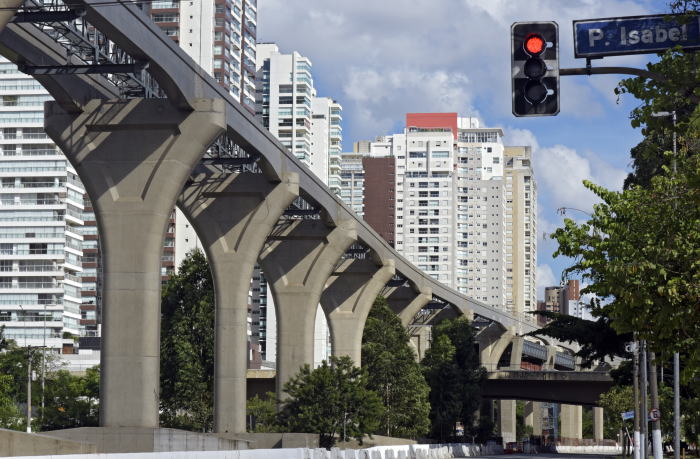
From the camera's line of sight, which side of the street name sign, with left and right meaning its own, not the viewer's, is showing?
front

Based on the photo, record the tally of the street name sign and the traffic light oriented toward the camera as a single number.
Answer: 2

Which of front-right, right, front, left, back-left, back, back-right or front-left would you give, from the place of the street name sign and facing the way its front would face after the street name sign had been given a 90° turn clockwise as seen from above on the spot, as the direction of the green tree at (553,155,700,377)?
right

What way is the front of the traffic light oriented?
toward the camera

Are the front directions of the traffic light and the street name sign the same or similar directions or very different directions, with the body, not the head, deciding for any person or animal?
same or similar directions

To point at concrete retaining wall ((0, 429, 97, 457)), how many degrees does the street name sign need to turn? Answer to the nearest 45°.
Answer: approximately 135° to its right

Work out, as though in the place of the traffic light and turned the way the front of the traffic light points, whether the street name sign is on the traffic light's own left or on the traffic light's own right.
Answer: on the traffic light's own left
